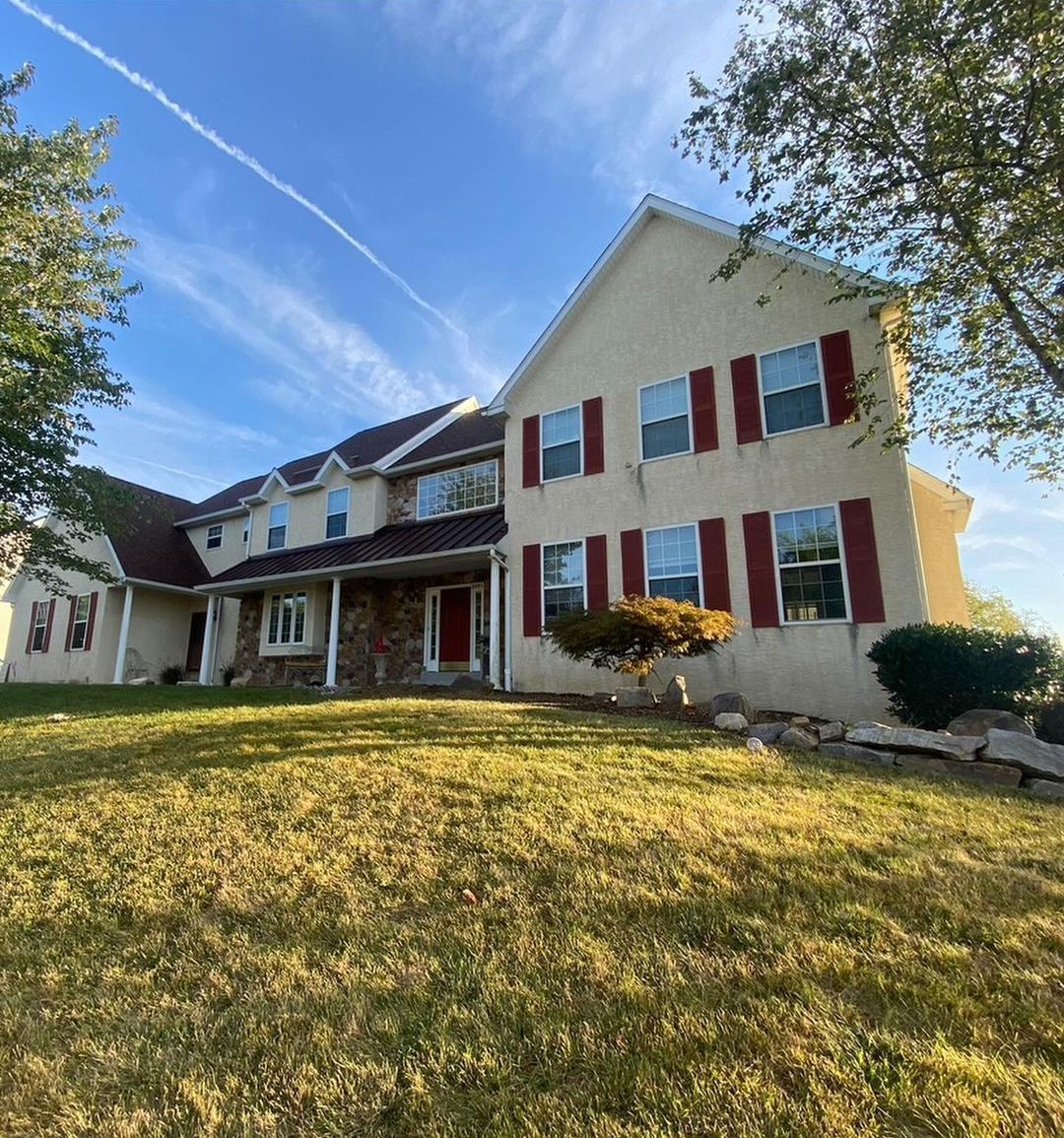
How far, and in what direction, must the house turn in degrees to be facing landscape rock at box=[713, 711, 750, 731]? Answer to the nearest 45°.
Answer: approximately 45° to its left

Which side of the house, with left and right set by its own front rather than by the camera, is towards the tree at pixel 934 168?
left

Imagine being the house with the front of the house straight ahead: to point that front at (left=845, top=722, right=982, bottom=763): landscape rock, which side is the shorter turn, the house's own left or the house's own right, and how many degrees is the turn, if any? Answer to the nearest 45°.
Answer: approximately 45° to the house's own left

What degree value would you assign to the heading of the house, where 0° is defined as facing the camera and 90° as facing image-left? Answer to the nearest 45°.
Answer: approximately 45°

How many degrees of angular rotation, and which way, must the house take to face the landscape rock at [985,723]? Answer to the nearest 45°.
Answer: approximately 90° to its left

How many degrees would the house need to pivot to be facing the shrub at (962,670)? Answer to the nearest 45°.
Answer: approximately 90° to its left

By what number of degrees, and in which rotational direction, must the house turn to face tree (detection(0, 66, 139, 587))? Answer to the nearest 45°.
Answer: approximately 45° to its right
